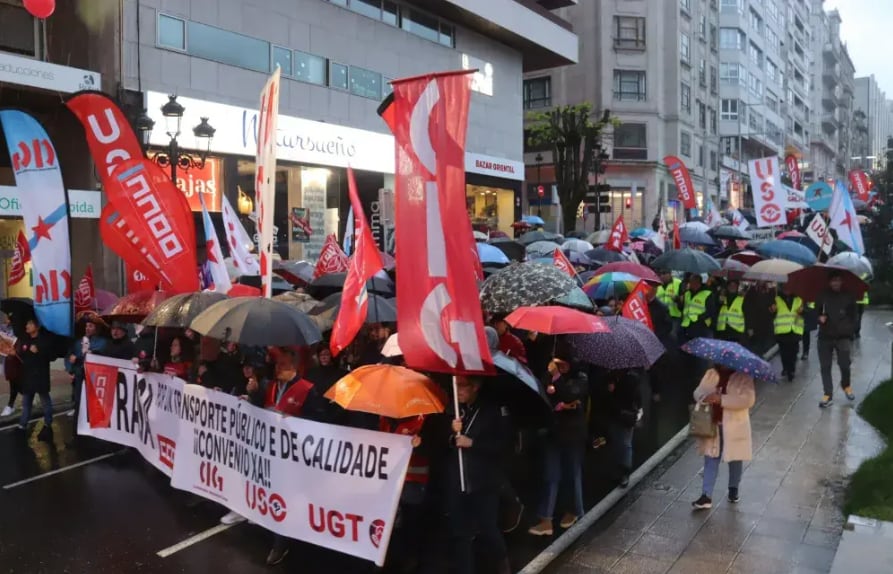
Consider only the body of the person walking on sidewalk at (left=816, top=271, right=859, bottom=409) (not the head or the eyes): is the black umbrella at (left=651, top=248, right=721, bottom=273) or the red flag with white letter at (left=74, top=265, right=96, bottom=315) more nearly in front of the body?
the red flag with white letter

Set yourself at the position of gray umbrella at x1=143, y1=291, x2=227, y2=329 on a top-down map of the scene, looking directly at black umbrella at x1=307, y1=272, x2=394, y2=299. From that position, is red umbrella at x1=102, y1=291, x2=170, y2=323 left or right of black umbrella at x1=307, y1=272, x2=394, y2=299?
left

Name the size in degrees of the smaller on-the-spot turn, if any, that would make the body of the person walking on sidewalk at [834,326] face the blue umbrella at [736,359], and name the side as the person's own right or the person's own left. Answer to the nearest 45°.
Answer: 0° — they already face it

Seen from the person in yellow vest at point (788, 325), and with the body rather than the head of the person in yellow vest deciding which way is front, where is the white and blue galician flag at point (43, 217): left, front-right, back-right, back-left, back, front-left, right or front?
front-right

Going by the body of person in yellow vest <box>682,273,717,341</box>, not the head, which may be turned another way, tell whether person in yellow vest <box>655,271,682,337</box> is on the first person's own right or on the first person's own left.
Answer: on the first person's own right

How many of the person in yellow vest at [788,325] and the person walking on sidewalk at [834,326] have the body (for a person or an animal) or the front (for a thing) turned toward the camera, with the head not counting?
2

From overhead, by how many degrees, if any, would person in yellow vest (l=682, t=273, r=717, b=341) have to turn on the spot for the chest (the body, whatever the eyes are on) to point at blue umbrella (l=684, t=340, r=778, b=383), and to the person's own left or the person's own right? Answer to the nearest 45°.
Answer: approximately 45° to the person's own left

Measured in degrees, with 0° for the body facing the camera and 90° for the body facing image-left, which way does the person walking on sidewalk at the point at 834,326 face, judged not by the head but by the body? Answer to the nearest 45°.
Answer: approximately 0°

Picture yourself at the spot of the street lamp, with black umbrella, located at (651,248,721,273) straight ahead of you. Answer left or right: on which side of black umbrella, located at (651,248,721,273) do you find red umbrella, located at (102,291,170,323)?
right

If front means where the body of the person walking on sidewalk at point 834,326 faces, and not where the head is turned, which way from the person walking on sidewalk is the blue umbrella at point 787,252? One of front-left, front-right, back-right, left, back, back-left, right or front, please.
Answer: back

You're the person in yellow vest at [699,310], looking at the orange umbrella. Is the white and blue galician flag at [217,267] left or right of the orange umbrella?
right

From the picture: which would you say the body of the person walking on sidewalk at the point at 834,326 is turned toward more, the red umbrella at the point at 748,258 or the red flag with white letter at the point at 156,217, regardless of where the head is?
the red flag with white letter

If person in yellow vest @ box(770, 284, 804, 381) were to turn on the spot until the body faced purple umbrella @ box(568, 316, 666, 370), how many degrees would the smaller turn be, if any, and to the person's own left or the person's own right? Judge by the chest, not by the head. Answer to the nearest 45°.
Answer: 0° — they already face it
